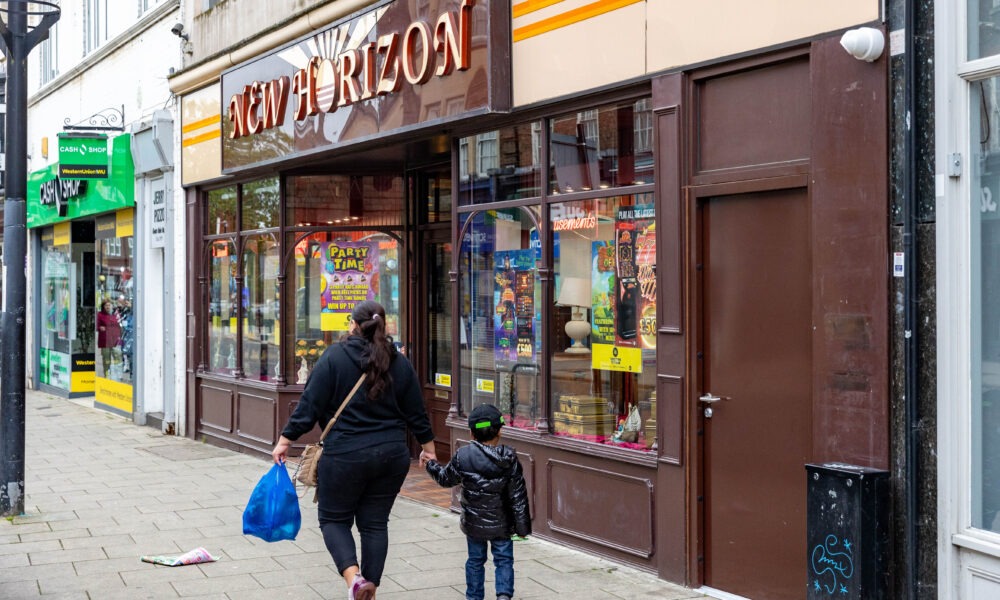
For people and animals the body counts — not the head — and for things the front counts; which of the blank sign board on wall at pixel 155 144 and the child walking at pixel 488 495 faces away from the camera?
the child walking

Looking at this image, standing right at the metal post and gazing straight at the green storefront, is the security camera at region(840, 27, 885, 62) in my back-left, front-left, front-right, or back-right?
back-right

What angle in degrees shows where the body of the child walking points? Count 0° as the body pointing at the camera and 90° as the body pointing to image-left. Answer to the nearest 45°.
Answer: approximately 180°

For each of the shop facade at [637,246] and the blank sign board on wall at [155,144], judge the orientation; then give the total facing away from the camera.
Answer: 0

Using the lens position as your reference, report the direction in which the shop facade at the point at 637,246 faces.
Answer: facing the viewer and to the left of the viewer

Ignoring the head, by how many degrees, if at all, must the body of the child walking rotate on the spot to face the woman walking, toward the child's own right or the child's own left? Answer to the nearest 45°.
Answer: approximately 90° to the child's own left

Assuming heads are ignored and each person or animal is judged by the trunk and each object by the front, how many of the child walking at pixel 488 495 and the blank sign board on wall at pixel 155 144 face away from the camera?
1

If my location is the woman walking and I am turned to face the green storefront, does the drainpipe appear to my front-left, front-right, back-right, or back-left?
back-right

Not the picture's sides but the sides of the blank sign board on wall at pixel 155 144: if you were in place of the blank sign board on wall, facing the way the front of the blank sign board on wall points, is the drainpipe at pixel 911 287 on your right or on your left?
on your left

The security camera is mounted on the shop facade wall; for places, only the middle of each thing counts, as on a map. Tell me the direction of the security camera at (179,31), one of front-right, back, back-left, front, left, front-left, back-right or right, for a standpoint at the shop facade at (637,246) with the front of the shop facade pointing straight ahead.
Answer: right
